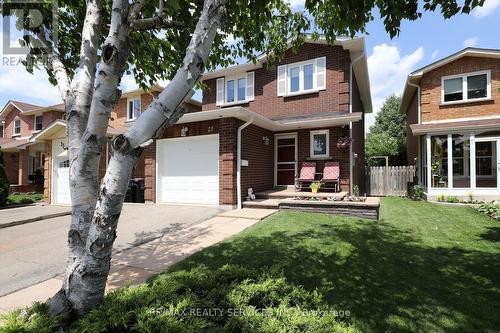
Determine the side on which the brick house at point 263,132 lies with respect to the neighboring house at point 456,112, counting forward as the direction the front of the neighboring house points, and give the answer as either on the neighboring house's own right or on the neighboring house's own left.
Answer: on the neighboring house's own right

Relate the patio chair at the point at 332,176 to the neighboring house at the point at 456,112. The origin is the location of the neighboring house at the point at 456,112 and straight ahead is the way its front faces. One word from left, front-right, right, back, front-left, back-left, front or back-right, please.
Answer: front-right

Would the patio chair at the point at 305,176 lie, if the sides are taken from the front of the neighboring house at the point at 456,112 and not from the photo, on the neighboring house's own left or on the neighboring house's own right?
on the neighboring house's own right

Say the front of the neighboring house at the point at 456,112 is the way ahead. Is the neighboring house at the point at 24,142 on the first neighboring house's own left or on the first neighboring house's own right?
on the first neighboring house's own right

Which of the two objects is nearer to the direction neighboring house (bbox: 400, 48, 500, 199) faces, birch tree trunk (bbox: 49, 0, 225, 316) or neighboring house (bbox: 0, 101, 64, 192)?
the birch tree trunk

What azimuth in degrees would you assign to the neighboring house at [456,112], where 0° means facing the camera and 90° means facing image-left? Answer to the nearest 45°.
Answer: approximately 0°

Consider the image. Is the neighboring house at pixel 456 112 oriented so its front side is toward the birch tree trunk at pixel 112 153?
yes

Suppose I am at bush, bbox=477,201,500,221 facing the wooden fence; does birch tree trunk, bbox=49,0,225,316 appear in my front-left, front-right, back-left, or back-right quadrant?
back-left

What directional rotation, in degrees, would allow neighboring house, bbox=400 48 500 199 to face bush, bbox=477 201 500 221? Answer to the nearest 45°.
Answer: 0° — it already faces it
